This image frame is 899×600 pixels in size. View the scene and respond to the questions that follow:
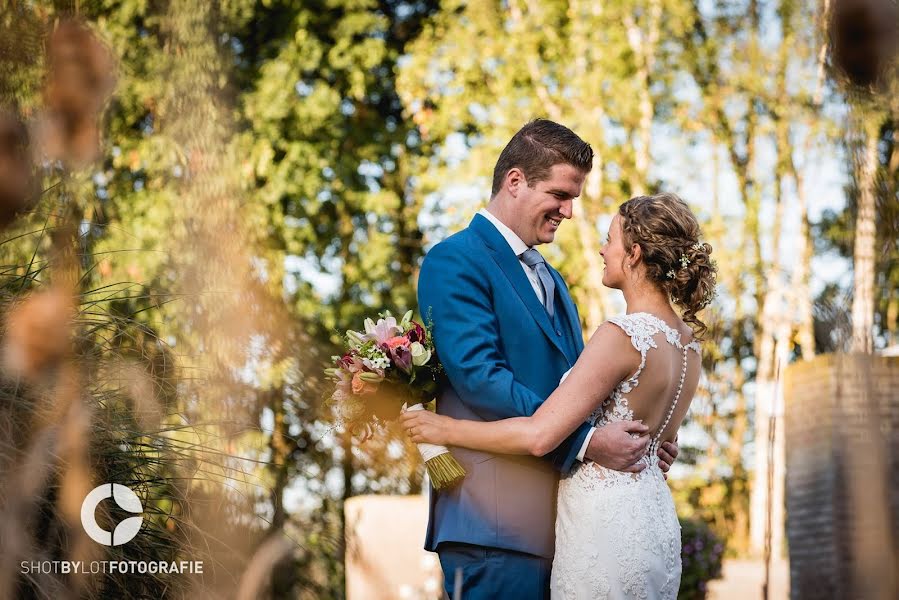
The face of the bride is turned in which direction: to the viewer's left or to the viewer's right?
to the viewer's left

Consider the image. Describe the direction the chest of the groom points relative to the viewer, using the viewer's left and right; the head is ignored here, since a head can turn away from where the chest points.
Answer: facing the viewer and to the right of the viewer

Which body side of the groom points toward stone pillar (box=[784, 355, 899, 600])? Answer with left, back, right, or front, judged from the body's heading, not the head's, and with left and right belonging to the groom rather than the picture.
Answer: front

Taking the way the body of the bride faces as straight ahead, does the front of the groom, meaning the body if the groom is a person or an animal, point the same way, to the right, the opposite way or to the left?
the opposite way

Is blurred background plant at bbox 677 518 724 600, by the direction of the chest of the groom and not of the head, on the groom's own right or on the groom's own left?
on the groom's own left

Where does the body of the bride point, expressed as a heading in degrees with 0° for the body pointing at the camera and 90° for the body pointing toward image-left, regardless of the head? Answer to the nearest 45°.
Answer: approximately 135°
